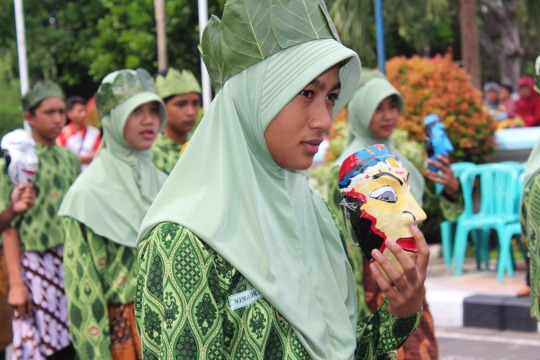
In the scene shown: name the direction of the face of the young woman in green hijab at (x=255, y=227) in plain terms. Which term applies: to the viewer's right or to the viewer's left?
to the viewer's right

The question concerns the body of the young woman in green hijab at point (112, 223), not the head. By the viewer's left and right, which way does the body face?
facing the viewer and to the right of the viewer

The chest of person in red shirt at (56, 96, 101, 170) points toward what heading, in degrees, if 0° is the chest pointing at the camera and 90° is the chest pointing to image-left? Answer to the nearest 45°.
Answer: approximately 315°

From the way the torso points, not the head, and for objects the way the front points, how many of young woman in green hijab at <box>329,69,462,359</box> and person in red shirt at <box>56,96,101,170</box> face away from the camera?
0

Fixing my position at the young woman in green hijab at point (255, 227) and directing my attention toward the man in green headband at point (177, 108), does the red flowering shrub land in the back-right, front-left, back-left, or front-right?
front-right

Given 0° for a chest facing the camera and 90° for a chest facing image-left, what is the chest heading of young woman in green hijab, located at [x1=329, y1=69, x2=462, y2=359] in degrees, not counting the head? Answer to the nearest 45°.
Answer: approximately 315°

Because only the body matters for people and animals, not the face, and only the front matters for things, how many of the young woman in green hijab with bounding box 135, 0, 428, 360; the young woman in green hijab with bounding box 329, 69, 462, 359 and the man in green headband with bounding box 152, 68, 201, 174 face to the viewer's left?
0

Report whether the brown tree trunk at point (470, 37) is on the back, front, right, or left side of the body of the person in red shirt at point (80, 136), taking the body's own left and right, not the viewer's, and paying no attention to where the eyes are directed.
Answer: left

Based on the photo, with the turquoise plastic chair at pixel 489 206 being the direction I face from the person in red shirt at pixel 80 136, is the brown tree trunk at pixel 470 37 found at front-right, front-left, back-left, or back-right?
front-left

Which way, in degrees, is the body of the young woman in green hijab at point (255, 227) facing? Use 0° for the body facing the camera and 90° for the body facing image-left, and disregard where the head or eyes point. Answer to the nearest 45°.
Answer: approximately 315°

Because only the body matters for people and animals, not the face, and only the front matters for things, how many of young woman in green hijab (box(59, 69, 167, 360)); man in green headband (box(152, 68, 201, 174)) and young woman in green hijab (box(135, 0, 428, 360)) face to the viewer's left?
0

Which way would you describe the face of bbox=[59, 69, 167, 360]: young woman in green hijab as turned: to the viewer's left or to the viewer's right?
to the viewer's right

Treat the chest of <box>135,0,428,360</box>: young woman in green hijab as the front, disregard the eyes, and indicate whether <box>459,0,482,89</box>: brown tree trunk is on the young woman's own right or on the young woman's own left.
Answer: on the young woman's own left

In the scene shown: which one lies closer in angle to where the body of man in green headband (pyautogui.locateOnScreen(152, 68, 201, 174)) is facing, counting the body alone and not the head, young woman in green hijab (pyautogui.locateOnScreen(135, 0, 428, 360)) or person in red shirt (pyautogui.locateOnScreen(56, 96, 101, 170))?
the young woman in green hijab

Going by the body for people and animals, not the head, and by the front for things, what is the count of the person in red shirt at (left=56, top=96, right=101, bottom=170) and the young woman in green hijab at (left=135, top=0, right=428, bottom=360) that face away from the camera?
0
